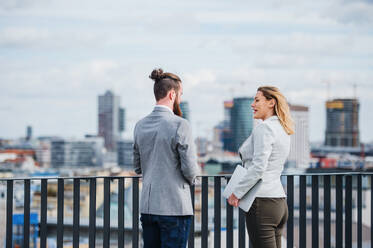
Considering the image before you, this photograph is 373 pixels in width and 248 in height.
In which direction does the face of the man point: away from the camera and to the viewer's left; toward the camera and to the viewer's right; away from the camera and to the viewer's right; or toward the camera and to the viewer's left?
away from the camera and to the viewer's right

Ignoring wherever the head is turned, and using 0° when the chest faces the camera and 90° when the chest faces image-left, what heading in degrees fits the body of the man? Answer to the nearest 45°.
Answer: approximately 225°

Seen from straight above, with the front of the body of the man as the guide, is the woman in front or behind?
in front

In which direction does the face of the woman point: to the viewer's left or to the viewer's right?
to the viewer's left
